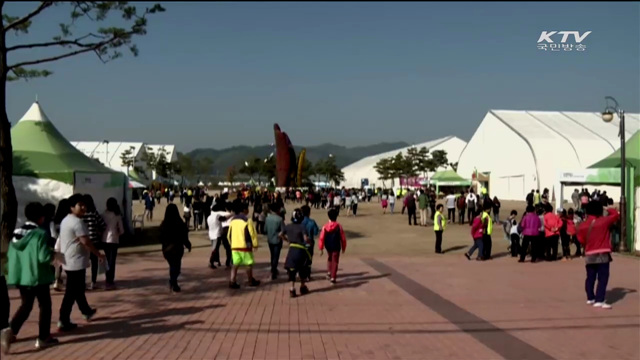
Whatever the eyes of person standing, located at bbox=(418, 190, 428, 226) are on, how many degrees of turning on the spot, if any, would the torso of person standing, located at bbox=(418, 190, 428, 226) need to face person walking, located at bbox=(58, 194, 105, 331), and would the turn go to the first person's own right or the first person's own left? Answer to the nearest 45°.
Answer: approximately 180°

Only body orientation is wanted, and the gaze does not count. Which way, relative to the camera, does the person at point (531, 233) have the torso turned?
away from the camera

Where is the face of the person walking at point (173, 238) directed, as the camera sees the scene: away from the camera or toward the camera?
away from the camera

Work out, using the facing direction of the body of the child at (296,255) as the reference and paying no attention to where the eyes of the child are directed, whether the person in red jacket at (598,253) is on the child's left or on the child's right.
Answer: on the child's right

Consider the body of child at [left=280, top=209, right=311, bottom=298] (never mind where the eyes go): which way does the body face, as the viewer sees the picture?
away from the camera

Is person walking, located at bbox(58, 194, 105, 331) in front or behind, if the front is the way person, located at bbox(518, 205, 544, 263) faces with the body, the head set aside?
behind

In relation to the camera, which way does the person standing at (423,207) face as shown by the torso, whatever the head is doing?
away from the camera

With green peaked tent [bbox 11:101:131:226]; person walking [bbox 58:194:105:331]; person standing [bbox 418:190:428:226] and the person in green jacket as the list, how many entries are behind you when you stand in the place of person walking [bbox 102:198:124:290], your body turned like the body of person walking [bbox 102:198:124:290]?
2
